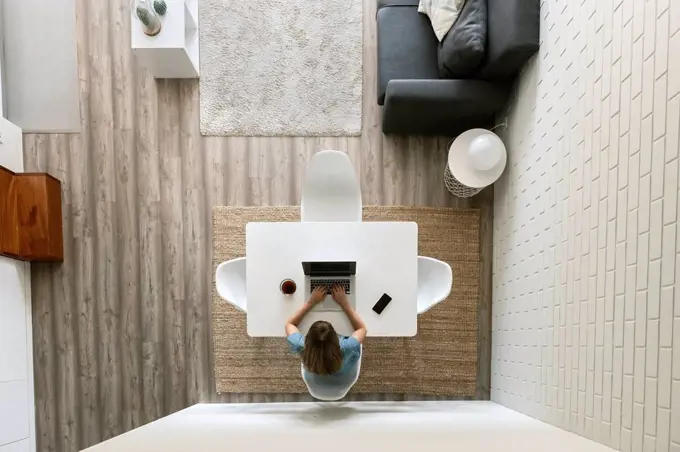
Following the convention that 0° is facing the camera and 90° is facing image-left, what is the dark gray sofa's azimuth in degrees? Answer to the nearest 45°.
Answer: approximately 90°

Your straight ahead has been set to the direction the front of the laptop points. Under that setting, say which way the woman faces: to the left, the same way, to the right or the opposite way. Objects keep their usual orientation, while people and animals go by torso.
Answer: the opposite way

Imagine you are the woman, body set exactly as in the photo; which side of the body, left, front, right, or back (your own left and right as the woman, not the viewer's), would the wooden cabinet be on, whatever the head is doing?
left

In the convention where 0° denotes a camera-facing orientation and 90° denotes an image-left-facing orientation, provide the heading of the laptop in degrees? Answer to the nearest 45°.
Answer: approximately 0°

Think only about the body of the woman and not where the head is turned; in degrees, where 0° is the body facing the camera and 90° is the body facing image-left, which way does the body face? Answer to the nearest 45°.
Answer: approximately 180°

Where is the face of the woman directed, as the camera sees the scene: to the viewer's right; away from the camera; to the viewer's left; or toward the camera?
away from the camera

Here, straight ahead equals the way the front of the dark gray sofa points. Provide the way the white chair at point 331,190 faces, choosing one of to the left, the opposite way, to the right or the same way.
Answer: to the left

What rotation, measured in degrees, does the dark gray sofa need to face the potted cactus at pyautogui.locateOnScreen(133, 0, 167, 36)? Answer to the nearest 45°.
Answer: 0° — it already faces it
